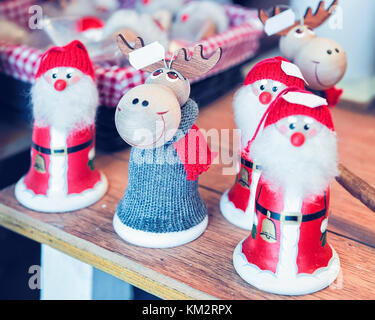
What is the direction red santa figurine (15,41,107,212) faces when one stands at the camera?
facing the viewer

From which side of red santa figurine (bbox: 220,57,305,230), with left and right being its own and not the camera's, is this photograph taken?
front

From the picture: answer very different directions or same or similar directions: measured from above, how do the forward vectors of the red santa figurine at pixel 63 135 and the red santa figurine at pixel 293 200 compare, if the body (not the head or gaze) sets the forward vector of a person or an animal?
same or similar directions

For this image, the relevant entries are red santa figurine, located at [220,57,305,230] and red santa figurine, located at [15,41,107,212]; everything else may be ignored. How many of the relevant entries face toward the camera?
2

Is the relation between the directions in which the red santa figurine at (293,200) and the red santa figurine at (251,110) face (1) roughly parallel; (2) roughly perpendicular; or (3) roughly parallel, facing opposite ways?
roughly parallel

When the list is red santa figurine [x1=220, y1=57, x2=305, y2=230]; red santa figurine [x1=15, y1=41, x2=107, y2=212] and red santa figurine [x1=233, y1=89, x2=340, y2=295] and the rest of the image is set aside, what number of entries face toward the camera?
3
